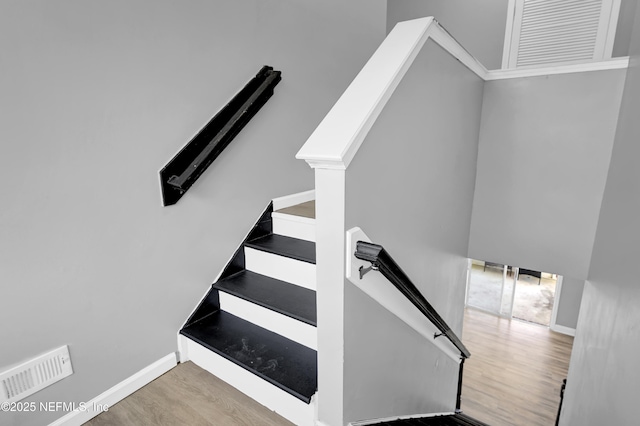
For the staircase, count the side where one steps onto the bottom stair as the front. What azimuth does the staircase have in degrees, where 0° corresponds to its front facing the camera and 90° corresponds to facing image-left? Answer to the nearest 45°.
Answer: approximately 45°

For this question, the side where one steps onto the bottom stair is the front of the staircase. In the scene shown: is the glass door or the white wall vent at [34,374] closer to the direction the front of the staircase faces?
the white wall vent

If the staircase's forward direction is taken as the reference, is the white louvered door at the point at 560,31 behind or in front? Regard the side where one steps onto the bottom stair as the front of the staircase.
behind

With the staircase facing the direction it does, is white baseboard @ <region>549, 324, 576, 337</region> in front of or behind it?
behind

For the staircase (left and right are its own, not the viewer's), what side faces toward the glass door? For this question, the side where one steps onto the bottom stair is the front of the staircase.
back

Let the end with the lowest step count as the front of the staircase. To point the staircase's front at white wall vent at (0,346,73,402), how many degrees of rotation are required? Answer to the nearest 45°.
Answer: approximately 45° to its right

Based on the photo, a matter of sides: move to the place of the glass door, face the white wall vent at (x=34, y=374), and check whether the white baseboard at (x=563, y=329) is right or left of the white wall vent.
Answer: left
